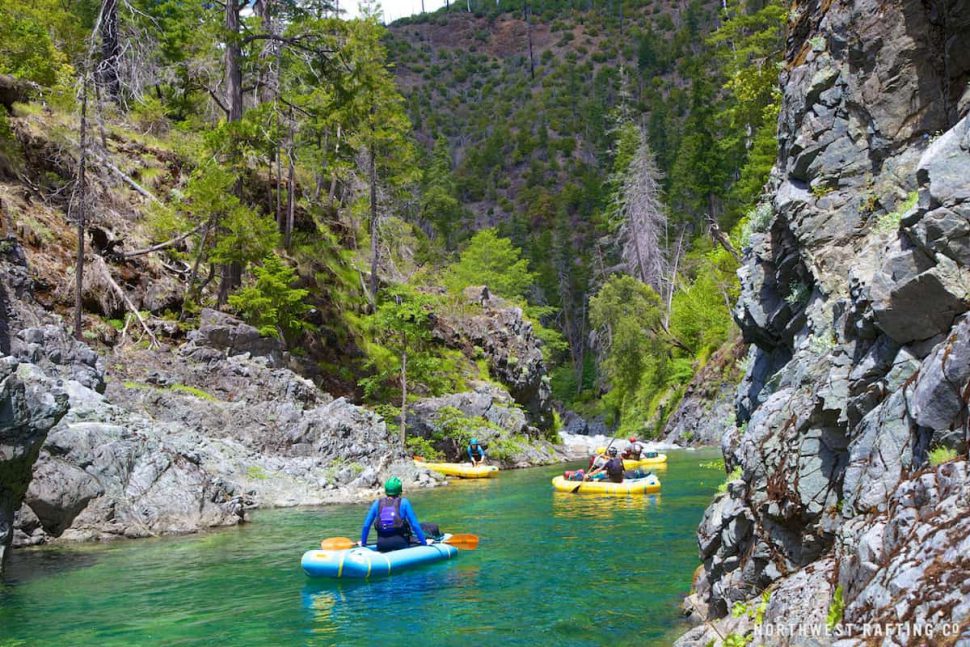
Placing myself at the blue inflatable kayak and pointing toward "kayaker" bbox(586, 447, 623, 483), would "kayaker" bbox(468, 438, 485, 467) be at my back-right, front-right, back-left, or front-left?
front-left

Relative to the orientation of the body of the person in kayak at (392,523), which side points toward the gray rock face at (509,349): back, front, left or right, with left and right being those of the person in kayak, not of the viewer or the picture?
front

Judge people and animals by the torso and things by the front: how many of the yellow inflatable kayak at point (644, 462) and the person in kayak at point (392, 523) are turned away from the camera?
1

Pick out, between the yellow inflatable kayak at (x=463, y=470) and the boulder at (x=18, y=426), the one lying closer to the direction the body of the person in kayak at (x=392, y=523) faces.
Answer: the yellow inflatable kayak

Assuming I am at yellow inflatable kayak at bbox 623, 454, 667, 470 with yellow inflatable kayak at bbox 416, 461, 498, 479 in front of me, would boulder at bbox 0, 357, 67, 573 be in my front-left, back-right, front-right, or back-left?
front-left

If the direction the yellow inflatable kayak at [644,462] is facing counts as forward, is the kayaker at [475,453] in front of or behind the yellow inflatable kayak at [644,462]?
in front

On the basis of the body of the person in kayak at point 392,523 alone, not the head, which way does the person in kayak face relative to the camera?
away from the camera

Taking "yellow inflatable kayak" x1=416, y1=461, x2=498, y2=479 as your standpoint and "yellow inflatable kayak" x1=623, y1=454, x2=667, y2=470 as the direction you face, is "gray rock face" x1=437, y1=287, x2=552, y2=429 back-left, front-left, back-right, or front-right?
front-left

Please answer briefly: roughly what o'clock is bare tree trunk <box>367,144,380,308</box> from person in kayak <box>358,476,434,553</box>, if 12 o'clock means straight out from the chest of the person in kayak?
The bare tree trunk is roughly at 12 o'clock from the person in kayak.

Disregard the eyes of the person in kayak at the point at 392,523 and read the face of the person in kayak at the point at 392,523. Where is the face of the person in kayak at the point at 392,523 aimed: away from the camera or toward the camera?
away from the camera
